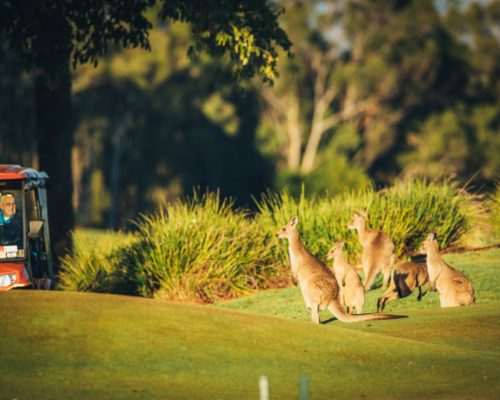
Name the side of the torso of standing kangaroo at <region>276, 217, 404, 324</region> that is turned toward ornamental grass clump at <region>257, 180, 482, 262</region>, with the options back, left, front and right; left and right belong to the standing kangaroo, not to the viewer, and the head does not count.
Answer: right

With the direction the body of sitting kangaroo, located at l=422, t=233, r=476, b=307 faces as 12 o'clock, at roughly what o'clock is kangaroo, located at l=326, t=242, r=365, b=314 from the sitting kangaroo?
The kangaroo is roughly at 11 o'clock from the sitting kangaroo.

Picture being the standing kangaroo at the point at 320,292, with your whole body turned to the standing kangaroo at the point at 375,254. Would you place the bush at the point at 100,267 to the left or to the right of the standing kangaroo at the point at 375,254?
left

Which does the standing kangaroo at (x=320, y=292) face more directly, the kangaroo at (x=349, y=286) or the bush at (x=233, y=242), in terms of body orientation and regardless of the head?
the bush

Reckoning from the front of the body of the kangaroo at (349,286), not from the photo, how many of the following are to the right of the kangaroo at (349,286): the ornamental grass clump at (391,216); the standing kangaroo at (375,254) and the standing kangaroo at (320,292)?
2

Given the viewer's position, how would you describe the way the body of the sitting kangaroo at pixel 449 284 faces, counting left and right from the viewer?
facing to the left of the viewer

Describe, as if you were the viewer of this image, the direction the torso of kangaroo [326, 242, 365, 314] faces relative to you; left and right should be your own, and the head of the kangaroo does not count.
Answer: facing to the left of the viewer

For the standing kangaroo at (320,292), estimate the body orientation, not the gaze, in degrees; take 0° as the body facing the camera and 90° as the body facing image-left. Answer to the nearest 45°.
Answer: approximately 90°

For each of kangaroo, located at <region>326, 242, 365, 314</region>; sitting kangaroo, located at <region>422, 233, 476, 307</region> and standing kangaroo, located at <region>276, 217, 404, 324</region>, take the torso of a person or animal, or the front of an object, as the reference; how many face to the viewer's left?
3
